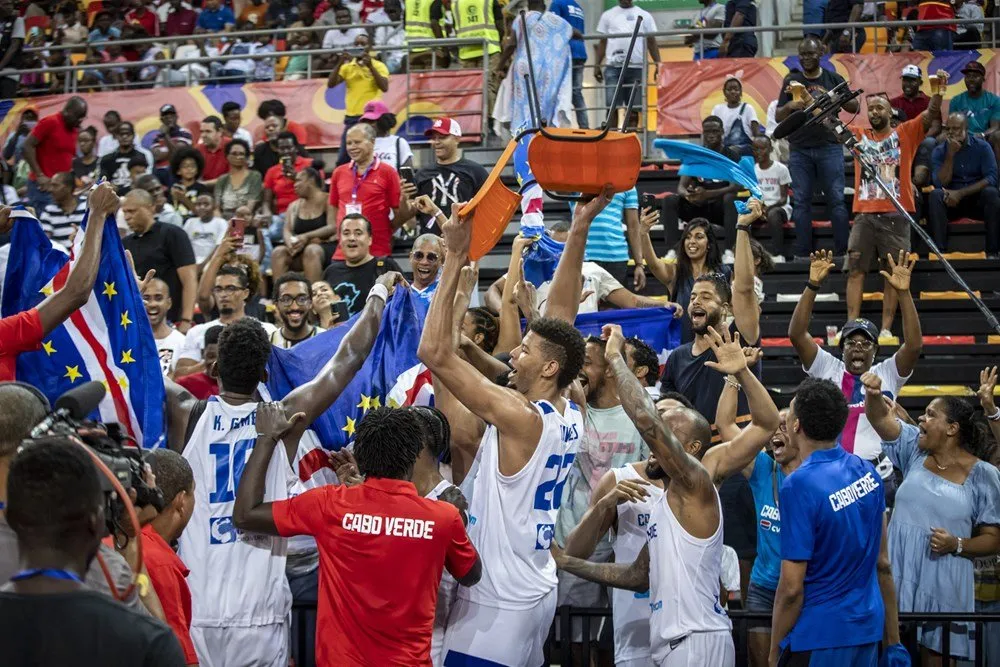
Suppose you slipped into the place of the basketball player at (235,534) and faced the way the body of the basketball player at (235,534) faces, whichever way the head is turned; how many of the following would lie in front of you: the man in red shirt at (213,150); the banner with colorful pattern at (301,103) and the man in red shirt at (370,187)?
3

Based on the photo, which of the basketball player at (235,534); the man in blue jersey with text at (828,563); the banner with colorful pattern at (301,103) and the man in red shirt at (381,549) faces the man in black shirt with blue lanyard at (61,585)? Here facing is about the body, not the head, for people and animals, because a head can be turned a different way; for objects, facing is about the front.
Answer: the banner with colorful pattern

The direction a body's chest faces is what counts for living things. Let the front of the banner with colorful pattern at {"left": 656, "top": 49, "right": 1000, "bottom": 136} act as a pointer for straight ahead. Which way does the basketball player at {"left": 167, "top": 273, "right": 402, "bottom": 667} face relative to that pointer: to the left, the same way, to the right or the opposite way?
the opposite way

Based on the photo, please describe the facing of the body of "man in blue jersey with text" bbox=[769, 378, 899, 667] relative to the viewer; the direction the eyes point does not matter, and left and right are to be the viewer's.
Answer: facing away from the viewer and to the left of the viewer

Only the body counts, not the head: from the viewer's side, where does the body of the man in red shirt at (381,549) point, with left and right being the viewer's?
facing away from the viewer

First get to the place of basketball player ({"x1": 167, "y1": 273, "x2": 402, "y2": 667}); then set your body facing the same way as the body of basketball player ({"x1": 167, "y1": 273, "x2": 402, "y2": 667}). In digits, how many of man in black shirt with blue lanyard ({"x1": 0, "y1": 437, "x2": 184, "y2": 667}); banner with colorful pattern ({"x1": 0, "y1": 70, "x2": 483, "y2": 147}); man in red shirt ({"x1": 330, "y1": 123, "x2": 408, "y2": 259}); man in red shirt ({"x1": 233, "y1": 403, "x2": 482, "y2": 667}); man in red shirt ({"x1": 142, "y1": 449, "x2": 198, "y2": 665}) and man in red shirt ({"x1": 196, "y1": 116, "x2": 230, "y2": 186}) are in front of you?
3

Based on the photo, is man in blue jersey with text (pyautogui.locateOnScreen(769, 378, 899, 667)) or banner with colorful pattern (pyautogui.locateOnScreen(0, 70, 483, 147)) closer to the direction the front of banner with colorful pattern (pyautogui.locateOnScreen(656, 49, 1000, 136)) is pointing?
the man in blue jersey with text

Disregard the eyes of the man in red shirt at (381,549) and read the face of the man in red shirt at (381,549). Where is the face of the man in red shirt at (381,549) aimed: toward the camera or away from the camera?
away from the camera

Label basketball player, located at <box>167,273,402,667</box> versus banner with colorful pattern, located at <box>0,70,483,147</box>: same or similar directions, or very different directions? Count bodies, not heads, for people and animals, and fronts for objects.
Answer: very different directions

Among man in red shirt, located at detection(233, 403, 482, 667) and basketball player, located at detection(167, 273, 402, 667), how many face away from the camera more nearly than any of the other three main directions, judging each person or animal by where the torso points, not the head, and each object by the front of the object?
2

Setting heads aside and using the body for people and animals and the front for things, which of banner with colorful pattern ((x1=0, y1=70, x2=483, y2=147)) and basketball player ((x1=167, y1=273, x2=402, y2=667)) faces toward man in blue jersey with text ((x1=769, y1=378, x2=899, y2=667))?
the banner with colorful pattern

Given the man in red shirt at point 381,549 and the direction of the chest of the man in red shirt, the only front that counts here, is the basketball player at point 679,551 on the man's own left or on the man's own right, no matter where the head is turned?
on the man's own right

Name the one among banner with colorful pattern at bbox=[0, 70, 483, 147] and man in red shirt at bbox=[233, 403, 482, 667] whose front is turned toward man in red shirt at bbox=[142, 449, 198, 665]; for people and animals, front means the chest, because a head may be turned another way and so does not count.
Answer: the banner with colorful pattern

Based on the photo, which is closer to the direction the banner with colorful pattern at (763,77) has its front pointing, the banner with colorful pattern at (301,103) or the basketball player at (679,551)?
the basketball player
